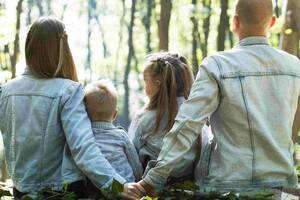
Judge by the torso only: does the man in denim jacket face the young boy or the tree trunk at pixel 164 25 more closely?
the tree trunk

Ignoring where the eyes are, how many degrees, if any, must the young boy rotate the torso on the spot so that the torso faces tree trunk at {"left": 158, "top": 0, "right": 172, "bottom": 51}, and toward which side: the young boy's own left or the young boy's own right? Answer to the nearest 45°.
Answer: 0° — they already face it

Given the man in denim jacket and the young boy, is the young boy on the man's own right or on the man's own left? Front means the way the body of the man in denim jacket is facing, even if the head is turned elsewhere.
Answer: on the man's own left

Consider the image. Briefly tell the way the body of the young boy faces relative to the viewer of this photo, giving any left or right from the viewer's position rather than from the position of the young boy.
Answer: facing away from the viewer

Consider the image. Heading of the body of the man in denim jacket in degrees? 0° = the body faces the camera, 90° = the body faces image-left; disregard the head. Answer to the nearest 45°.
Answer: approximately 180°

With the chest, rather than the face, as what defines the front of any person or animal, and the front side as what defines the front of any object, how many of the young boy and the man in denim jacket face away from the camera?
2

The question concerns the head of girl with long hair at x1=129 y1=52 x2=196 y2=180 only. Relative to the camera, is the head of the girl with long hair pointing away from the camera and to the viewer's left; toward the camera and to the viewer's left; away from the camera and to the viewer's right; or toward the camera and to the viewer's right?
away from the camera and to the viewer's left

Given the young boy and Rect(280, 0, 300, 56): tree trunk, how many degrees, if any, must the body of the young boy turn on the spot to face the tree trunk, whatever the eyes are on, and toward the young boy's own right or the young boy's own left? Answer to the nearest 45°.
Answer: approximately 45° to the young boy's own right

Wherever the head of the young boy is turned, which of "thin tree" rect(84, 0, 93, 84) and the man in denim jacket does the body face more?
the thin tree

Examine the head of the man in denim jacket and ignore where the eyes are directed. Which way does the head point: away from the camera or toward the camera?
away from the camera
